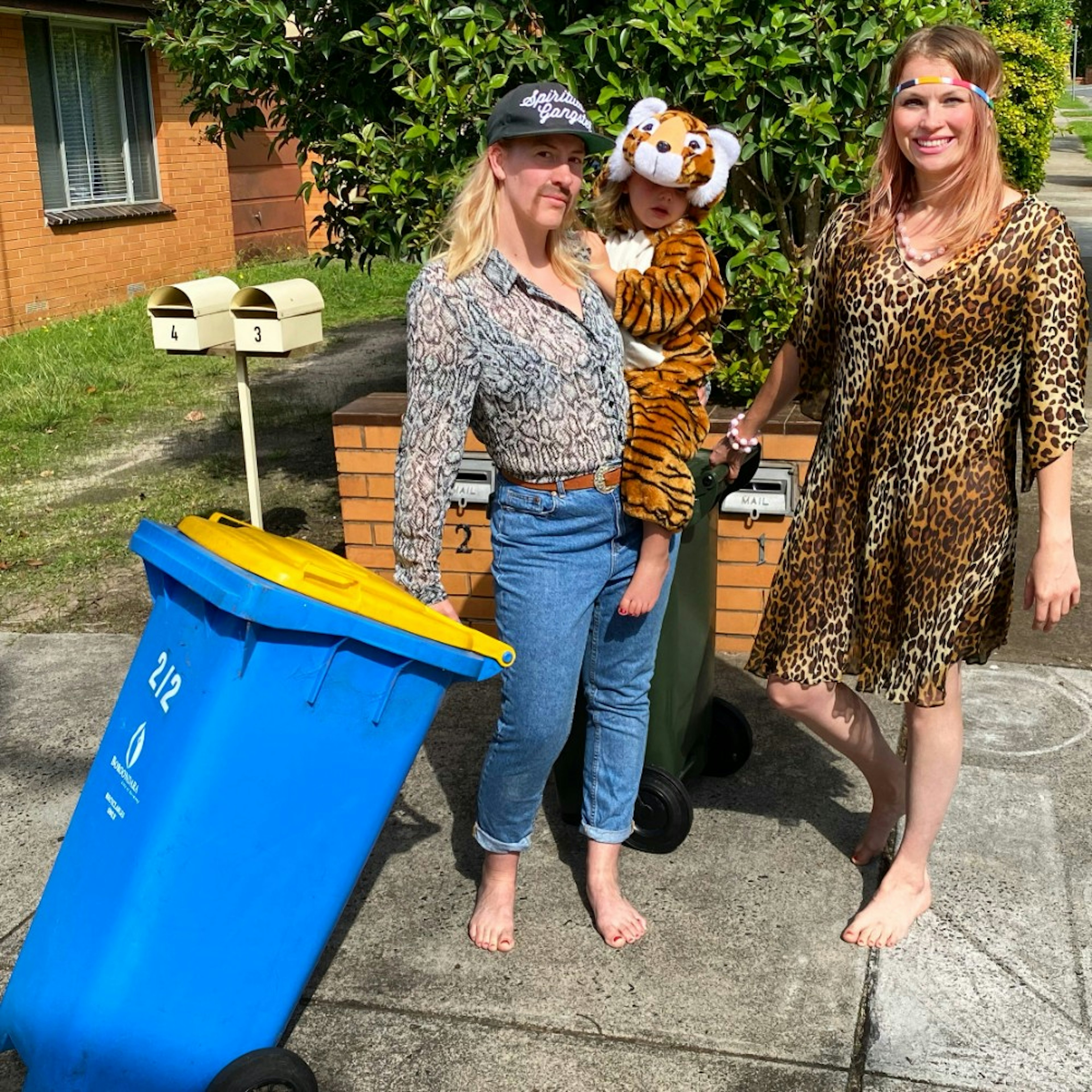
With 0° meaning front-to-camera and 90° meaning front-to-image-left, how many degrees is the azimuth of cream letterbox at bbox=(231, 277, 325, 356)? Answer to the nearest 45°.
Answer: approximately 45°

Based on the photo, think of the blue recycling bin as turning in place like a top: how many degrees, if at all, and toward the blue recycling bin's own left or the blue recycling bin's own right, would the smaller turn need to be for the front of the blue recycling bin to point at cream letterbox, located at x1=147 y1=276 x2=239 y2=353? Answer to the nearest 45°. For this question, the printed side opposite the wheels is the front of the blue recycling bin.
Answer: approximately 135° to the blue recycling bin's own right

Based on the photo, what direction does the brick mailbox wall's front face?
toward the camera

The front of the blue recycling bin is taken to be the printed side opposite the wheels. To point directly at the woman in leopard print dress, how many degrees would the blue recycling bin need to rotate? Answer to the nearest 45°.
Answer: approximately 135° to its left

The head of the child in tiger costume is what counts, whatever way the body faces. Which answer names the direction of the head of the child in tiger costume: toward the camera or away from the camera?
toward the camera

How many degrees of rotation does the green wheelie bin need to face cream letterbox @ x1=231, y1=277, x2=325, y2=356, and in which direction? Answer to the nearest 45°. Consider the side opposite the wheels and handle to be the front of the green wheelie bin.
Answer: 0° — it already faces it

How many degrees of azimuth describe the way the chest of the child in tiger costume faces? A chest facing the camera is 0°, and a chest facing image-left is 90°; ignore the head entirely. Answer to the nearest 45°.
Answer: approximately 45°

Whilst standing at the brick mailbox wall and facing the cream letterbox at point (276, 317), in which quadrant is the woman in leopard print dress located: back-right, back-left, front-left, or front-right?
back-left

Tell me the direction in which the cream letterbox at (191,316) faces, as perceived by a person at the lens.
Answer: facing the viewer and to the left of the viewer

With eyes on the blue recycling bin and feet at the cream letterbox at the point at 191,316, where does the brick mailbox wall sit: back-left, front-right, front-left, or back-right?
front-left

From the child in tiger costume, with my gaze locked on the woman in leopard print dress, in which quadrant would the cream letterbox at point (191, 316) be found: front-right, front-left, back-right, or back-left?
back-left

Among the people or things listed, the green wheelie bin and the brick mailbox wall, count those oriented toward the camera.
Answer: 1

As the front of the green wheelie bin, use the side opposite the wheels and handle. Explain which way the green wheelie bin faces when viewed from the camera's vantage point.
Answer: facing away from the viewer and to the left of the viewer
